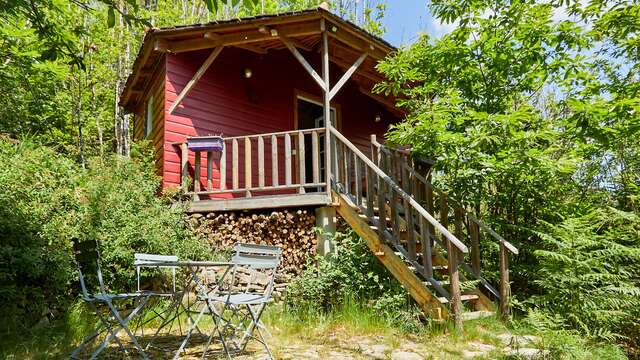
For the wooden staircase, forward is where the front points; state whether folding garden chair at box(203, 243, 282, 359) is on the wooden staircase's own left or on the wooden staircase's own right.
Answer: on the wooden staircase's own right

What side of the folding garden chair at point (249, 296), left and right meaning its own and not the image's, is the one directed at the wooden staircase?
back

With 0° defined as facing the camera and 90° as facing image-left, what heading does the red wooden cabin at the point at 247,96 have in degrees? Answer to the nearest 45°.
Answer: approximately 315°

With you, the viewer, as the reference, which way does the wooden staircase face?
facing the viewer and to the right of the viewer

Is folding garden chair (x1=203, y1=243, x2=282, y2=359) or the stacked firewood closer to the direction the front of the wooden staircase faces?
the folding garden chair

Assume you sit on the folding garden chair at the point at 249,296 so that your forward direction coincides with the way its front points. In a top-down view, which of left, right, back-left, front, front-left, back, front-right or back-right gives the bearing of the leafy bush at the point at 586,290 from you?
back-left

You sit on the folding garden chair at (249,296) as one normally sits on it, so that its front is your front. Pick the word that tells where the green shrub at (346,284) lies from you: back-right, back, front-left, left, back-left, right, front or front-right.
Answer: back

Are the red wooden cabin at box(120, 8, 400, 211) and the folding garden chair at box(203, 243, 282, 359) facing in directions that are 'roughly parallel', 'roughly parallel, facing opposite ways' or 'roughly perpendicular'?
roughly perpendicular

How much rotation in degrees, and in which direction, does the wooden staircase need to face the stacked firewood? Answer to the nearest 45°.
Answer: approximately 135° to its right

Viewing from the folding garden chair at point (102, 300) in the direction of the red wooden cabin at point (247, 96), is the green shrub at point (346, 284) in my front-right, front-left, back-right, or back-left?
front-right

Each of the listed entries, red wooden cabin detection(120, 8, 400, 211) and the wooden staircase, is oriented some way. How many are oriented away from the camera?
0

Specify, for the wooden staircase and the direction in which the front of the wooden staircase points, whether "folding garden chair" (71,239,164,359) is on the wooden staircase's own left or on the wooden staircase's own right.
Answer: on the wooden staircase's own right

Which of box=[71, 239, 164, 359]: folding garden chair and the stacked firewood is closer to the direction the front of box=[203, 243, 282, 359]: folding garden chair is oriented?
the folding garden chair

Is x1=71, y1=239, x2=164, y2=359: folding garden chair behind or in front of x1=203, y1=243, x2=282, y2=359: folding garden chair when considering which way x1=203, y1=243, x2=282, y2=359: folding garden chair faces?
in front
